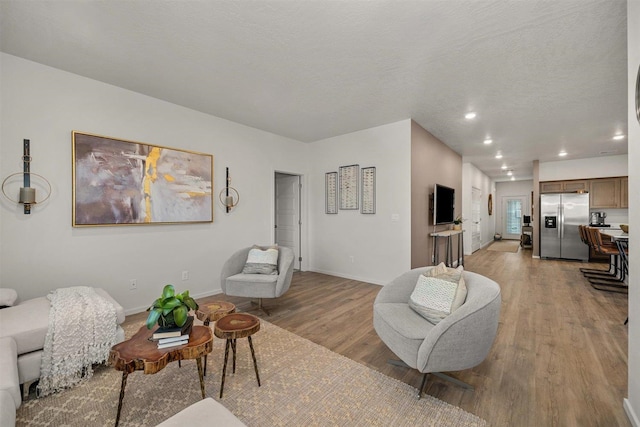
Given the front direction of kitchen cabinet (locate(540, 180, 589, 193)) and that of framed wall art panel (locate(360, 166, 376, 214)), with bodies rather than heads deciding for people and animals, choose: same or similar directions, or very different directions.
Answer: same or similar directions

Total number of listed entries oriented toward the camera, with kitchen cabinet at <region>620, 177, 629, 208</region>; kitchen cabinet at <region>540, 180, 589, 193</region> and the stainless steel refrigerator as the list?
3

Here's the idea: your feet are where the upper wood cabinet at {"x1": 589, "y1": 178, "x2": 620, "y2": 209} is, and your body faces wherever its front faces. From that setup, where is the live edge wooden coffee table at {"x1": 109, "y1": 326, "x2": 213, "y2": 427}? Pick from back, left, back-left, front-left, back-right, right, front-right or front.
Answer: front

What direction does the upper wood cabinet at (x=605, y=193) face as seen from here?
toward the camera

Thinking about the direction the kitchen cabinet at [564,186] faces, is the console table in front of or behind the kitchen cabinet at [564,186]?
in front

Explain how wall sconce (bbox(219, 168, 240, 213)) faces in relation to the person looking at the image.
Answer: facing the viewer and to the right of the viewer

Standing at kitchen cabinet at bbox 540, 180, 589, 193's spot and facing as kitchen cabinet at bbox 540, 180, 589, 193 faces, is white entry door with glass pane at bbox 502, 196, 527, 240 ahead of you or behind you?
behind

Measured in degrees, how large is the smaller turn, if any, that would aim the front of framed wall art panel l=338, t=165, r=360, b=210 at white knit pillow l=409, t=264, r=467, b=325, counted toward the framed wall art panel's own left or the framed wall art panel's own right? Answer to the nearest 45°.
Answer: approximately 45° to the framed wall art panel's own left

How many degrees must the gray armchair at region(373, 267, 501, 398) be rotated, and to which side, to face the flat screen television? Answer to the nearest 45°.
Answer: approximately 135° to its right

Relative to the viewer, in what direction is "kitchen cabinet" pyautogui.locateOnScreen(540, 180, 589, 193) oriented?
toward the camera

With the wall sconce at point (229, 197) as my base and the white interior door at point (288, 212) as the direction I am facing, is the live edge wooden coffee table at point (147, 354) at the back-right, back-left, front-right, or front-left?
back-right

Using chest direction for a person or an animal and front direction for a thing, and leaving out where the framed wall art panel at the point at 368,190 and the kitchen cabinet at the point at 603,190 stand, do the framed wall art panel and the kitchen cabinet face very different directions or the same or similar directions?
same or similar directions

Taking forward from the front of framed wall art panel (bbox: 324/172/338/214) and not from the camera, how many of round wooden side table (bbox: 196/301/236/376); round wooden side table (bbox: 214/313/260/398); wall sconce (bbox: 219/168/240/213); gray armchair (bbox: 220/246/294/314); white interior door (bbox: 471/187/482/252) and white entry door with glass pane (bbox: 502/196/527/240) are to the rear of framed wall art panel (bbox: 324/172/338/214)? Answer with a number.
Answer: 2

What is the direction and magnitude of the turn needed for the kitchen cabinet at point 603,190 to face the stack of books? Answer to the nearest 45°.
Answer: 0° — it already faces it

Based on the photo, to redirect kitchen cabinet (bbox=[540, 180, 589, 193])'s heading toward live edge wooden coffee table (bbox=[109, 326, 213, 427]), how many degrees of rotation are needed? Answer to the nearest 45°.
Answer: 0° — it already faces it

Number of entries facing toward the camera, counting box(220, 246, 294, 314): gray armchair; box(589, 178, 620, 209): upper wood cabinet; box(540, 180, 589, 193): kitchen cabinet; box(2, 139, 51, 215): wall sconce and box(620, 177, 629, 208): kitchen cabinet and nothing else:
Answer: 5
